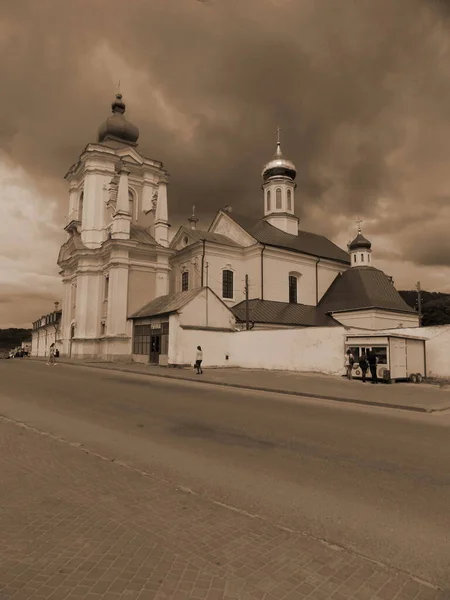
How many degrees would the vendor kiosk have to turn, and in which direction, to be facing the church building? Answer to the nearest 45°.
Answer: approximately 90° to its right

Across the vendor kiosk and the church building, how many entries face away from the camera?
0

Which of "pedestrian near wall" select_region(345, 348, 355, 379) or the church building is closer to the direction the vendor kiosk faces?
the pedestrian near wall

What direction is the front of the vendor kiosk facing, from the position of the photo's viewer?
facing the viewer and to the left of the viewer

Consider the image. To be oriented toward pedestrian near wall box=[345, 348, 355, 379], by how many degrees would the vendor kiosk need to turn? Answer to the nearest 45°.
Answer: approximately 45° to its right

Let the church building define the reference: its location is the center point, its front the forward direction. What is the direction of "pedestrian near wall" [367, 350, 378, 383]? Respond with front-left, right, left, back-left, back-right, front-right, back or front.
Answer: left
